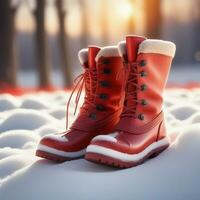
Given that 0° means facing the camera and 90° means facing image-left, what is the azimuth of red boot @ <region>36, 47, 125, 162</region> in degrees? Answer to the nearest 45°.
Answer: approximately 45°

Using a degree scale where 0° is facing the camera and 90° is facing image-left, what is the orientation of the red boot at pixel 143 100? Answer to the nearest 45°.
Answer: approximately 45°

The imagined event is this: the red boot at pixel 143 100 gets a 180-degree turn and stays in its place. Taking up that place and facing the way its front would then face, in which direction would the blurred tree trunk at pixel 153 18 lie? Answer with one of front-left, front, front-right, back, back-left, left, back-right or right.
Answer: front-left

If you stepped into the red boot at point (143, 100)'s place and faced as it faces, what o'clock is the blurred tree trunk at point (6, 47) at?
The blurred tree trunk is roughly at 4 o'clock from the red boot.

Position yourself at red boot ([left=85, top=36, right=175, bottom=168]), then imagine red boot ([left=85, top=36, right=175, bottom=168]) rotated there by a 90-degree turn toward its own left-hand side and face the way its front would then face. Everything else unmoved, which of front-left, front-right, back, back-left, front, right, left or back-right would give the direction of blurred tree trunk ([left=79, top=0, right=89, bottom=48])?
back-left

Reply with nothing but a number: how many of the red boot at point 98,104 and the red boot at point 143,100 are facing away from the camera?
0

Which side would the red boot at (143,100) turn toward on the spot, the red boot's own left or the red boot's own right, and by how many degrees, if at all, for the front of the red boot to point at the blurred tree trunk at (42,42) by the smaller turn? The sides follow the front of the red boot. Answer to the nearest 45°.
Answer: approximately 135° to the red boot's own right

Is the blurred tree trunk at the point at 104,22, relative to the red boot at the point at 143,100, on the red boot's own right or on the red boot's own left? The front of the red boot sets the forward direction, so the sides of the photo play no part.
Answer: on the red boot's own right

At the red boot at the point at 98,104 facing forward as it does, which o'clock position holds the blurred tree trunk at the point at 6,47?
The blurred tree trunk is roughly at 4 o'clock from the red boot.
